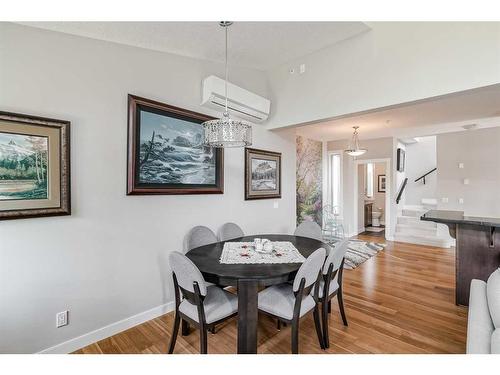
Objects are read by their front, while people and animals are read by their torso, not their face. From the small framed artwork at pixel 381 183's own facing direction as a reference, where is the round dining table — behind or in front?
in front

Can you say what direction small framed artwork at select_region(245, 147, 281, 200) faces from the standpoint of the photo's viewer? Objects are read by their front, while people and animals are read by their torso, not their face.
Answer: facing the viewer and to the right of the viewer

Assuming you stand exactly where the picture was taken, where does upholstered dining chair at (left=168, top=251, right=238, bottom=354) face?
facing away from the viewer and to the right of the viewer

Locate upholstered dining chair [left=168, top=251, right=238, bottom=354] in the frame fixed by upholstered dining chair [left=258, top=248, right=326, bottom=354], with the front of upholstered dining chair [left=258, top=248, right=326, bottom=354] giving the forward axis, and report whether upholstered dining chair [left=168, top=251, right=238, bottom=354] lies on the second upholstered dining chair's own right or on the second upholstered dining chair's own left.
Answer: on the second upholstered dining chair's own left

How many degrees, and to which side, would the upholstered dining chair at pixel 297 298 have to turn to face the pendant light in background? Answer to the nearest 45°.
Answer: approximately 45° to its right

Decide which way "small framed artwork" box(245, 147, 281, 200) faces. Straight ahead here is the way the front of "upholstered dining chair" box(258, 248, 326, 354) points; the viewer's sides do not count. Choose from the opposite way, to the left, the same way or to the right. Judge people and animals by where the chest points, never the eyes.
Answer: the opposite way

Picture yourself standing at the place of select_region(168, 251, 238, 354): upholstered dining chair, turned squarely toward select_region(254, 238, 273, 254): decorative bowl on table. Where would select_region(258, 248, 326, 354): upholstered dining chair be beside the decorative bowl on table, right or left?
right

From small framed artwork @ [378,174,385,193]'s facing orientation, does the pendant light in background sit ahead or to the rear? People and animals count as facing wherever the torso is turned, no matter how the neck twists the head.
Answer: ahead

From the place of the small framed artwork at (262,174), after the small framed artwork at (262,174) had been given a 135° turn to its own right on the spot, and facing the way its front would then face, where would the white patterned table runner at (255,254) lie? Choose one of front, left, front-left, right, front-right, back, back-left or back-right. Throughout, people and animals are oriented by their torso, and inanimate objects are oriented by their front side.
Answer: left

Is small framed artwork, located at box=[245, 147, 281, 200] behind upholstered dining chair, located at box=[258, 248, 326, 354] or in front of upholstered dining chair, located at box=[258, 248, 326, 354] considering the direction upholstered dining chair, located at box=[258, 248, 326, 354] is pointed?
in front

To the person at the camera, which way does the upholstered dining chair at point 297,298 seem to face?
facing away from the viewer and to the left of the viewer

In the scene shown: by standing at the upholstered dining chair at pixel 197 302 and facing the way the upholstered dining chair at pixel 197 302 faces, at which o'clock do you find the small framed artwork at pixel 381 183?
The small framed artwork is roughly at 12 o'clock from the upholstered dining chair.

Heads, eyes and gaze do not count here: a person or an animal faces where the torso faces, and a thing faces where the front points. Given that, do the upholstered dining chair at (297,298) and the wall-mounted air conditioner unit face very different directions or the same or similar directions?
very different directions

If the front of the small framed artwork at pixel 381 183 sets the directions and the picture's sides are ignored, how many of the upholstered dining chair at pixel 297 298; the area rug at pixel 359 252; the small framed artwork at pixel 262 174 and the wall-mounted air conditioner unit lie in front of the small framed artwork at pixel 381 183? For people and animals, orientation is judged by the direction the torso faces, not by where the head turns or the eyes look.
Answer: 4

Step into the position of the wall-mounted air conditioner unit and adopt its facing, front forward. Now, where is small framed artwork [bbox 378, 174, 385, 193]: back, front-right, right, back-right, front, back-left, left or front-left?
left
